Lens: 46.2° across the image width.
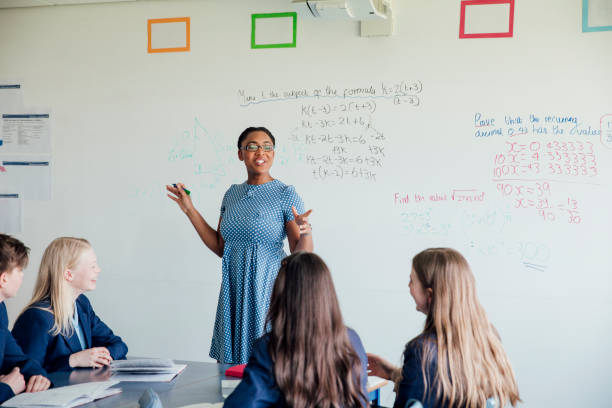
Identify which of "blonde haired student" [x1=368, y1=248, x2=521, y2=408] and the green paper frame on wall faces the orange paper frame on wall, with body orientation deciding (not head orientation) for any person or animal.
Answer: the blonde haired student

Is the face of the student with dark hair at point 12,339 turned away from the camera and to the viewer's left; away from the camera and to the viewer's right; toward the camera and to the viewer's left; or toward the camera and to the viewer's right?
away from the camera and to the viewer's right

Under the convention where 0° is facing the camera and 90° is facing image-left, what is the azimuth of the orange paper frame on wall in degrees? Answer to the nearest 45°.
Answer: approximately 0°

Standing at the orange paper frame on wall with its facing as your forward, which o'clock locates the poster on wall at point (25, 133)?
The poster on wall is roughly at 4 o'clock from the orange paper frame on wall.

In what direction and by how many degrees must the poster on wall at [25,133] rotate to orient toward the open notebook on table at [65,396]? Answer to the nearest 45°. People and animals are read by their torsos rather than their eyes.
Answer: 0° — it already faces it

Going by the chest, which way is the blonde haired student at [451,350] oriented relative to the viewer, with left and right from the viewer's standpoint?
facing away from the viewer and to the left of the viewer

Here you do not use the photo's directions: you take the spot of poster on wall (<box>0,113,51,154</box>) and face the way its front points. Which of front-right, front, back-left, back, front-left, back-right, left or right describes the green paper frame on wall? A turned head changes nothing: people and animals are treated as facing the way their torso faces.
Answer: front-left

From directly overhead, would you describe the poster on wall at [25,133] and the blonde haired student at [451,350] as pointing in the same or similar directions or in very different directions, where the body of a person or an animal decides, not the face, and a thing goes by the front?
very different directions

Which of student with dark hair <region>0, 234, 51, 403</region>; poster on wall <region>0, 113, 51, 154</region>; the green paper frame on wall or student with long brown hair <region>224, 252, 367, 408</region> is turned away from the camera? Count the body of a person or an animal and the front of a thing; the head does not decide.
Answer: the student with long brown hair

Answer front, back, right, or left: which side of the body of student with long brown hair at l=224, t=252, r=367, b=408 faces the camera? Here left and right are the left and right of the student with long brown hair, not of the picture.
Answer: back

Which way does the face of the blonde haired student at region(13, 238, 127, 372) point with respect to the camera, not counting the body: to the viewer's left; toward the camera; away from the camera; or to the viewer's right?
to the viewer's right

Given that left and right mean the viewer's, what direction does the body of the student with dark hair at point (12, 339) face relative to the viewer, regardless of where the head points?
facing to the right of the viewer
